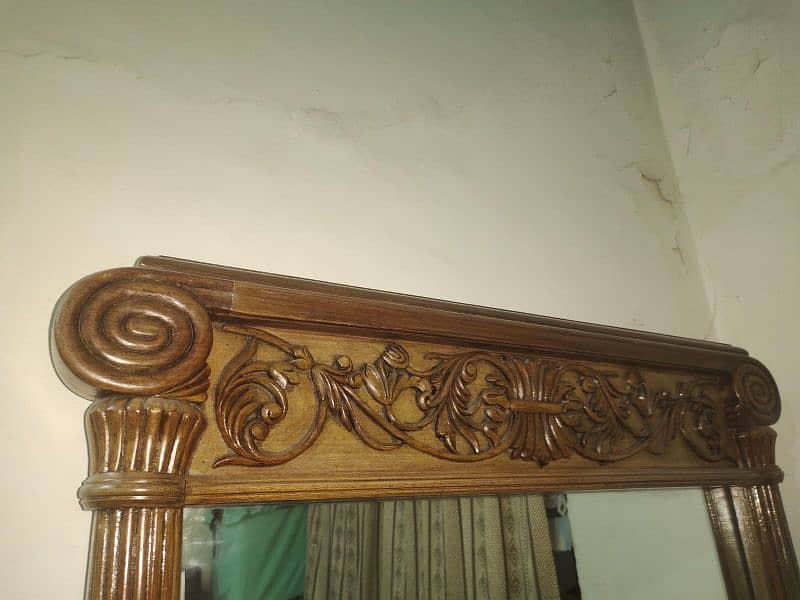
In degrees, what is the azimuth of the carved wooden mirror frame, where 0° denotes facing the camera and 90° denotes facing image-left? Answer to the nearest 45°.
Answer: approximately 315°
